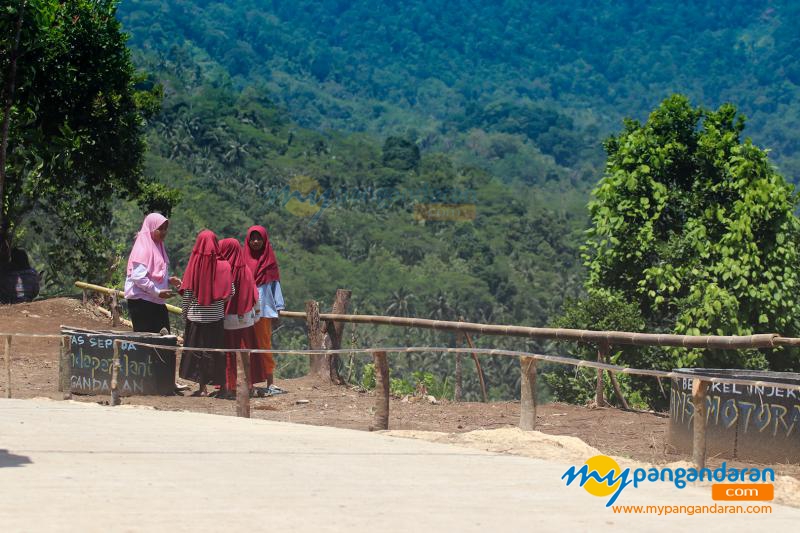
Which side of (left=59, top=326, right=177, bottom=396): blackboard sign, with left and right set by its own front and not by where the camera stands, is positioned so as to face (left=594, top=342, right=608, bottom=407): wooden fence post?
left

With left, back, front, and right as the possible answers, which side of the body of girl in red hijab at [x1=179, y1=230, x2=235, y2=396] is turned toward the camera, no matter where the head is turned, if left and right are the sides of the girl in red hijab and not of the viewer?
back

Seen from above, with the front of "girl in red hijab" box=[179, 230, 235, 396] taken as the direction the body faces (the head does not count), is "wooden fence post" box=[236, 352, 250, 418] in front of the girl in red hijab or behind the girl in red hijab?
behind

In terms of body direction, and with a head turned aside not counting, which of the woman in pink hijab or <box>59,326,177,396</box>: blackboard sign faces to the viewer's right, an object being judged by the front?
the woman in pink hijab

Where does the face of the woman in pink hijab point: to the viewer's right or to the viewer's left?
to the viewer's right

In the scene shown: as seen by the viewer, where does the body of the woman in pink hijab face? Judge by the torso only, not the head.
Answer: to the viewer's right

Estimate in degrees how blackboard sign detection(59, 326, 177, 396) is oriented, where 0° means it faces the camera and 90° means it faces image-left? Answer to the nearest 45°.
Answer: approximately 0°

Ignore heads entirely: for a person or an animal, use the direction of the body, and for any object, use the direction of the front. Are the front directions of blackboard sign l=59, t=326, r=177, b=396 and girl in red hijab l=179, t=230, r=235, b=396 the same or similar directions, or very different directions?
very different directions

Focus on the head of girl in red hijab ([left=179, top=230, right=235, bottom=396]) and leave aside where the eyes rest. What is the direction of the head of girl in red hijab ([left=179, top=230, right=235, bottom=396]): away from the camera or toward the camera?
away from the camera

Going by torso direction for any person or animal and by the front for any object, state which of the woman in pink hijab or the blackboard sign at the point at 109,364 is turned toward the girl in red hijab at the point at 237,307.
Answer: the woman in pink hijab

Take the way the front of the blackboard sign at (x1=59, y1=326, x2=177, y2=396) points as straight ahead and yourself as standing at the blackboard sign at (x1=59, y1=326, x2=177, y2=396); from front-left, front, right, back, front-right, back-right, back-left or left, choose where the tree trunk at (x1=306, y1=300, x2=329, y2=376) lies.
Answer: back-left
